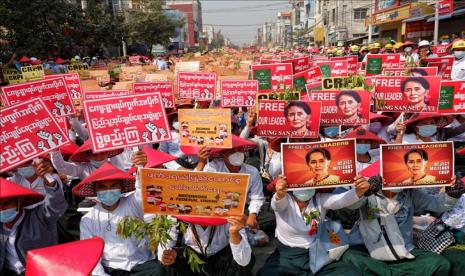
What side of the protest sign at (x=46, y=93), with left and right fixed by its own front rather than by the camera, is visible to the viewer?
front

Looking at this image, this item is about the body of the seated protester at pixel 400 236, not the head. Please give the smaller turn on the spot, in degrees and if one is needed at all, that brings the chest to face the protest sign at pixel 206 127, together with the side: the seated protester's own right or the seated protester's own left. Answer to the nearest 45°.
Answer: approximately 90° to the seated protester's own right

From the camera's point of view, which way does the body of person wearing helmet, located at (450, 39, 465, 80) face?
toward the camera

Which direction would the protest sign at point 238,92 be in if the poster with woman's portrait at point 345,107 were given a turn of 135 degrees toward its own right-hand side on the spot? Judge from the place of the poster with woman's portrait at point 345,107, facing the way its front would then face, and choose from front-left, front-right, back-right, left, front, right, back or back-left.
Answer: front

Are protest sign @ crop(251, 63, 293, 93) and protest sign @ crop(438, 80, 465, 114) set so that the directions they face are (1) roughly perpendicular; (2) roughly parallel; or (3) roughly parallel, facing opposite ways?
roughly parallel

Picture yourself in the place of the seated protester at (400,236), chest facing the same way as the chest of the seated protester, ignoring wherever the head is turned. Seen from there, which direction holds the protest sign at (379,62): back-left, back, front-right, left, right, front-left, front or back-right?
back

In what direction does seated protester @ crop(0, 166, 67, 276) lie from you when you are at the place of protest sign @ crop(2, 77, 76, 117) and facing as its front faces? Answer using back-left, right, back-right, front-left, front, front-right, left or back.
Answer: front

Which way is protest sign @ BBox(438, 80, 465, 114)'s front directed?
toward the camera

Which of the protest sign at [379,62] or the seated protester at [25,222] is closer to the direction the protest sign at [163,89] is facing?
the seated protester

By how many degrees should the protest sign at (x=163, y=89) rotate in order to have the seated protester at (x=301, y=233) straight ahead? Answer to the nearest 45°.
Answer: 0° — it already faces them

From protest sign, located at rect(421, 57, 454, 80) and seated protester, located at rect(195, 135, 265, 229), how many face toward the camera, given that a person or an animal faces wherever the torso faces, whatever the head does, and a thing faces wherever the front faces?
2

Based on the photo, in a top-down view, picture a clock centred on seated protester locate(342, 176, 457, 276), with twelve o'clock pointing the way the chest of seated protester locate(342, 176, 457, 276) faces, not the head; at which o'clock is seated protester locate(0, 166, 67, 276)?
seated protester locate(0, 166, 67, 276) is roughly at 2 o'clock from seated protester locate(342, 176, 457, 276).

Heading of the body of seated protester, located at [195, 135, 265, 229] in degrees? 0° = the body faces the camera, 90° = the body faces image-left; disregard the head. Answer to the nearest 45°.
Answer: approximately 0°

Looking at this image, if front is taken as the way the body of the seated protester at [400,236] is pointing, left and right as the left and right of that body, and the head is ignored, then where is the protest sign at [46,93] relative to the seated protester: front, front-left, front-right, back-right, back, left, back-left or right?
right

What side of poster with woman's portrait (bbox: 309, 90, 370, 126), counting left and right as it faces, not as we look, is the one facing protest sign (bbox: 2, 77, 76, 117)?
right

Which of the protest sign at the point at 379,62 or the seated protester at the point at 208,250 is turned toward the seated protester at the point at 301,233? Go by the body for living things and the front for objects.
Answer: the protest sign

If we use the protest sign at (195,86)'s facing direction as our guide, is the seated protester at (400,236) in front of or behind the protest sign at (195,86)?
in front
